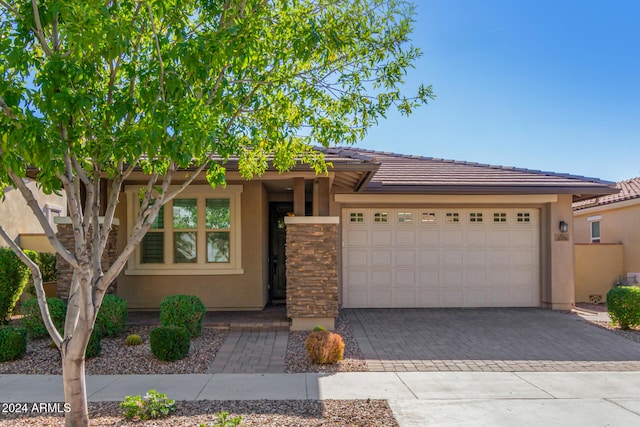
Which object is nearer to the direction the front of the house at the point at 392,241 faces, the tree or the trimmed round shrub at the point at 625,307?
the tree

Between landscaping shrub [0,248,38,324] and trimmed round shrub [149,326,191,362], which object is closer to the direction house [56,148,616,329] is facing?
the trimmed round shrub

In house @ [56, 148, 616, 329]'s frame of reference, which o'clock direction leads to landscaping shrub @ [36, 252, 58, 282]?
The landscaping shrub is roughly at 3 o'clock from the house.

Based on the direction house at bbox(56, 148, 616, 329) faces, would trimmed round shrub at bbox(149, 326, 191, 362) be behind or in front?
in front

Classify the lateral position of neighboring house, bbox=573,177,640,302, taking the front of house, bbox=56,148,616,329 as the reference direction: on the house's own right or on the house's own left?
on the house's own left

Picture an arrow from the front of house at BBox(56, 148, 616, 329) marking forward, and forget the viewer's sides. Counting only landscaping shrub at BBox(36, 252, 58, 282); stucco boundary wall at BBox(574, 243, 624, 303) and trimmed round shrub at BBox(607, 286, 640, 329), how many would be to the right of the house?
1

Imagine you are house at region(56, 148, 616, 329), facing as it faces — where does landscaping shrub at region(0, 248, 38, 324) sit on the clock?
The landscaping shrub is roughly at 2 o'clock from the house.

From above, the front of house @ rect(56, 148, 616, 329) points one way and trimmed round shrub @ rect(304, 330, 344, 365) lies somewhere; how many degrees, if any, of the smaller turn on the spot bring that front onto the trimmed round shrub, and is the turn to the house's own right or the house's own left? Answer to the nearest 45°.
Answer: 0° — it already faces it

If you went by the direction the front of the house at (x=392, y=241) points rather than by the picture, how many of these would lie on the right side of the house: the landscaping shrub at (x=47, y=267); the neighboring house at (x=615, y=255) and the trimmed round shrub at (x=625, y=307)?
1

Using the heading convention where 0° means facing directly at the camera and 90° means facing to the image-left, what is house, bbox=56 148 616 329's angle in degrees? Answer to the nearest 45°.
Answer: approximately 0°

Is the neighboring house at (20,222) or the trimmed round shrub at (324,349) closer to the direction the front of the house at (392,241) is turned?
the trimmed round shrub

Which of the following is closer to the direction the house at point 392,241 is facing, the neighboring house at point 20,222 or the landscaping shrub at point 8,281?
the landscaping shrub

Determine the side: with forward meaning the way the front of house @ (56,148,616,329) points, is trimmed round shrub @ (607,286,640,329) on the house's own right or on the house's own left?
on the house's own left
